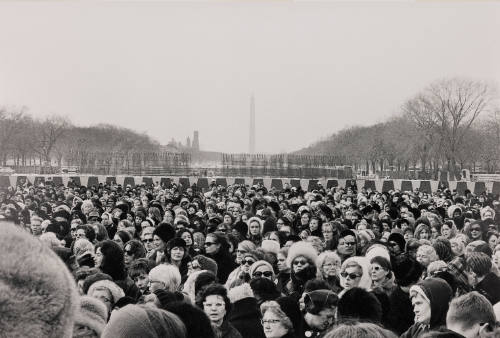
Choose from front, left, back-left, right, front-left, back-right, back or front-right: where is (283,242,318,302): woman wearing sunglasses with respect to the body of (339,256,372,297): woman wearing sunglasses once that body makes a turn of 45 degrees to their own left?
back-right

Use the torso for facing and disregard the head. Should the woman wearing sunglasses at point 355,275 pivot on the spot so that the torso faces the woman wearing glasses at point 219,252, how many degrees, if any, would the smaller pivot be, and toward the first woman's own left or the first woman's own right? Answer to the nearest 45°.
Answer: approximately 90° to the first woman's own right

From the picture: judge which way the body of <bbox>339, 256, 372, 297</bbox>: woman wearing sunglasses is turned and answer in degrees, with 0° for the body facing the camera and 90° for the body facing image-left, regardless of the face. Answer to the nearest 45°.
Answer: approximately 45°

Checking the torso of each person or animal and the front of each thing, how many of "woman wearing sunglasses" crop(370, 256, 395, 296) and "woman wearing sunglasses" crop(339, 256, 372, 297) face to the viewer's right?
0

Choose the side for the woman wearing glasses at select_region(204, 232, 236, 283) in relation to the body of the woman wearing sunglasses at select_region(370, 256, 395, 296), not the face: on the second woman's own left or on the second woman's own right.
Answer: on the second woman's own right

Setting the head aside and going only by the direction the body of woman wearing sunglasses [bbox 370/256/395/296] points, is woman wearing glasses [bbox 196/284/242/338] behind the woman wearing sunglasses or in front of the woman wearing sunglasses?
in front

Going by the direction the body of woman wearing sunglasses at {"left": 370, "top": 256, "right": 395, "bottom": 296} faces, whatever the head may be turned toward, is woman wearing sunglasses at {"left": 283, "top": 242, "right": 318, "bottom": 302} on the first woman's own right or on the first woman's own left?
on the first woman's own right
